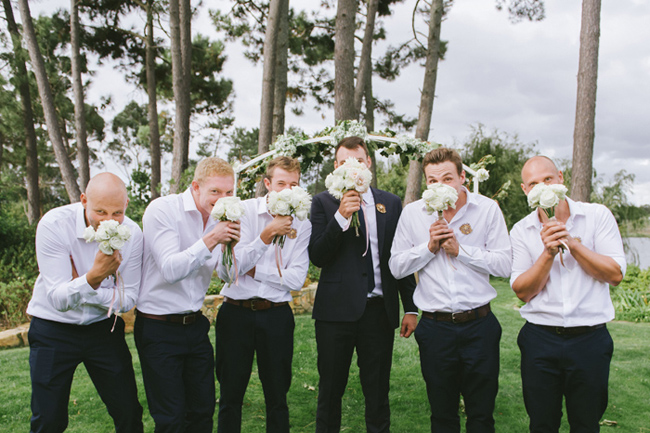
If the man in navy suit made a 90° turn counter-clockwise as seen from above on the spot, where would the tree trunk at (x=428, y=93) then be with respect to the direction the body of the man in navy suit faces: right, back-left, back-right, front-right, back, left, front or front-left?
left

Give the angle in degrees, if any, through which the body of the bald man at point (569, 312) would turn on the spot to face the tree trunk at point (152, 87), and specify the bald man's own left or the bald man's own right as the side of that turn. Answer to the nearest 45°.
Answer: approximately 135° to the bald man's own right

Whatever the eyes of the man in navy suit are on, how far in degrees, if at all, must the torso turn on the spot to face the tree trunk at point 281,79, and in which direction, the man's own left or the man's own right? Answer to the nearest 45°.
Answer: approximately 180°

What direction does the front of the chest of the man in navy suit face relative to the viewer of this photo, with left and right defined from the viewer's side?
facing the viewer

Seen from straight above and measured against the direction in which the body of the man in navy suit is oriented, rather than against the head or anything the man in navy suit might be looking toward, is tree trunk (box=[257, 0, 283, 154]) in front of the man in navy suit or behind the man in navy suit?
behind

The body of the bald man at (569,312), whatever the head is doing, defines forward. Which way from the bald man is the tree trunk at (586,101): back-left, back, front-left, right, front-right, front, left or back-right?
back

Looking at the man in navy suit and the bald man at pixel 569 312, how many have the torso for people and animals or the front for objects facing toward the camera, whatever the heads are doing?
2

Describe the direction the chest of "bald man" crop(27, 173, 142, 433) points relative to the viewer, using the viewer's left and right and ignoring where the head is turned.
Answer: facing the viewer and to the right of the viewer

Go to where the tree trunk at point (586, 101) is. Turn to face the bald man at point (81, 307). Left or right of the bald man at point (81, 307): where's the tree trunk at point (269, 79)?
right

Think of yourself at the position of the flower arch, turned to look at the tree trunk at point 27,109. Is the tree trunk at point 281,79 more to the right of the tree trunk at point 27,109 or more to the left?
right

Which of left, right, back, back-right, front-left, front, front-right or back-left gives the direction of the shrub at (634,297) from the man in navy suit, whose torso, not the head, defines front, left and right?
back-left
